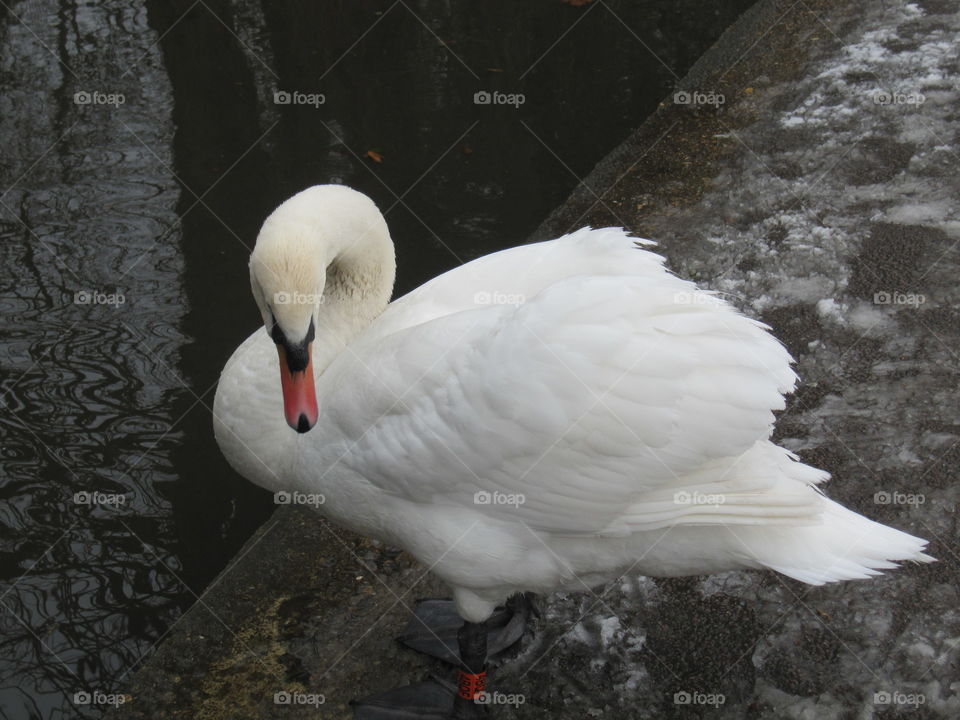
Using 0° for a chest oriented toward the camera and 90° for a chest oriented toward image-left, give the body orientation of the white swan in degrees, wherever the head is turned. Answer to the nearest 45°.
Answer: approximately 90°
